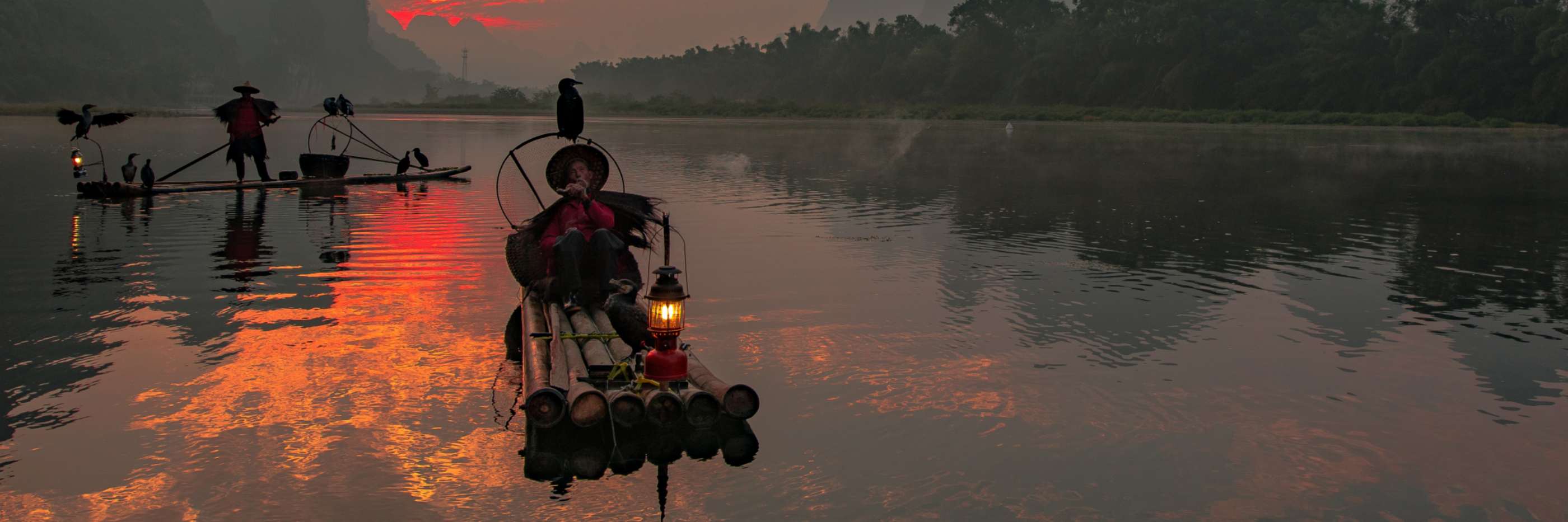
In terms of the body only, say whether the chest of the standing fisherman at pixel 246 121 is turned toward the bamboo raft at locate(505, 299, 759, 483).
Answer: yes

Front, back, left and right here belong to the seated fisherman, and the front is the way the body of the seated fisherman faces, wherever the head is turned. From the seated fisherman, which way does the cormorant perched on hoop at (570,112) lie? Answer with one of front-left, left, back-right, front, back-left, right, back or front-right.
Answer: back

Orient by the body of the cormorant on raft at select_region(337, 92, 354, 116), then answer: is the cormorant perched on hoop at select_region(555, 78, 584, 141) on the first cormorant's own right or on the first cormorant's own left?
on the first cormorant's own left

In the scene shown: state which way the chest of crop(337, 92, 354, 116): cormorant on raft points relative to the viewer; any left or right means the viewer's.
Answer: facing to the left of the viewer

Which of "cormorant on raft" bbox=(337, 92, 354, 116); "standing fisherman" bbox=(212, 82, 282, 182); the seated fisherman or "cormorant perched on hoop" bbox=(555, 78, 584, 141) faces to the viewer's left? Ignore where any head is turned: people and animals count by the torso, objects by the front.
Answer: the cormorant on raft

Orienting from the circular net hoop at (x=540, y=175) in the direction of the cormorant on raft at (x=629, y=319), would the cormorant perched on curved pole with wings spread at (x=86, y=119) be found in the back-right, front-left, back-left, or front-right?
back-right
